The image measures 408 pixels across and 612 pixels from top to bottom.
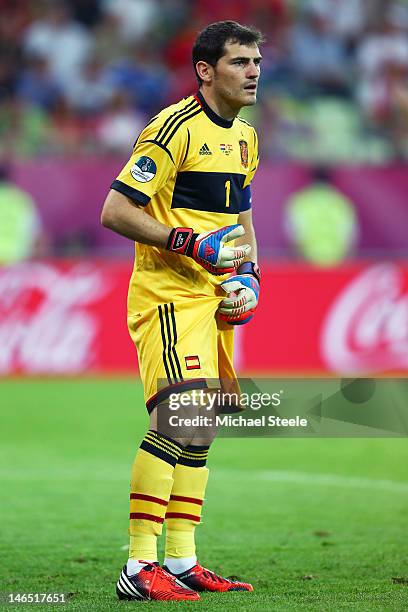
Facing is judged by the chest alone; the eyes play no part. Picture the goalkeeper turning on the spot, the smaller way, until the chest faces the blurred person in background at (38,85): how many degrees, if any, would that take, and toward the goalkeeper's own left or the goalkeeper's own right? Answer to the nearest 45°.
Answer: approximately 135° to the goalkeeper's own left

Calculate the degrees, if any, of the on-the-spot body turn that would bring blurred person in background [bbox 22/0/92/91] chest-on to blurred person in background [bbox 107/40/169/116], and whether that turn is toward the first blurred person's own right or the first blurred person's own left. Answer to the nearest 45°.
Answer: approximately 45° to the first blurred person's own left

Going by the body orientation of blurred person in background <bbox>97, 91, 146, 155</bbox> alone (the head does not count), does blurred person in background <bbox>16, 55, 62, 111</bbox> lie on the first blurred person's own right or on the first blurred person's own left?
on the first blurred person's own right

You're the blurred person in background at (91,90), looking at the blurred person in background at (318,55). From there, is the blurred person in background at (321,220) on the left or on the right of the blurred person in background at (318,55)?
right

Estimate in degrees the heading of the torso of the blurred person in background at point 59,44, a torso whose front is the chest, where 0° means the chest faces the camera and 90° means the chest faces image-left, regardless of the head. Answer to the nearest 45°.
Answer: approximately 0°

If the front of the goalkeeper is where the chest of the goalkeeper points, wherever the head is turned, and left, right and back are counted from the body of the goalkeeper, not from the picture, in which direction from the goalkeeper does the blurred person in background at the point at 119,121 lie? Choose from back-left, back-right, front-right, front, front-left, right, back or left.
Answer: back-left

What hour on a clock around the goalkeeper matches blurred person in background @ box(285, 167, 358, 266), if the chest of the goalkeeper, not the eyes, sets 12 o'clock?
The blurred person in background is roughly at 8 o'clock from the goalkeeper.

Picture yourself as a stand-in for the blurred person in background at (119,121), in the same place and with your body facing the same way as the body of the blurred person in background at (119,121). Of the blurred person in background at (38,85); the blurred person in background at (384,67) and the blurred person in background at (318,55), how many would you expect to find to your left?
2

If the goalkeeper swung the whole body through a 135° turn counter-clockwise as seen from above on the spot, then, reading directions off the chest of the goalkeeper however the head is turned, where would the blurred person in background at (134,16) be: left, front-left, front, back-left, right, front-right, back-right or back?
front
